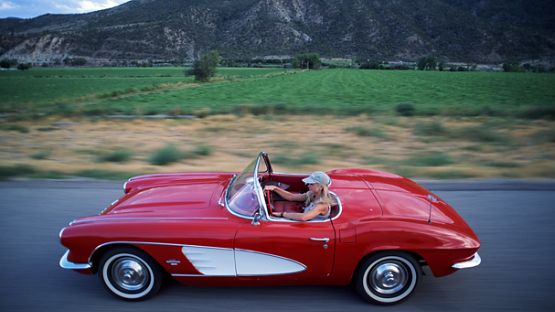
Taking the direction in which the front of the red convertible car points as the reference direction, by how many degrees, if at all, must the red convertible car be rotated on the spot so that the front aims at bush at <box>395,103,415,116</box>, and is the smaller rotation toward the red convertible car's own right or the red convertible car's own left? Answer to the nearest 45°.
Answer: approximately 90° to the red convertible car's own right

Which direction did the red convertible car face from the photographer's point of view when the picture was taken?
facing to the left of the viewer

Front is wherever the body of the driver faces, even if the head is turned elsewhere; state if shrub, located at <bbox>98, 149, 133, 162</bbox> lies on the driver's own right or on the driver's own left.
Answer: on the driver's own right

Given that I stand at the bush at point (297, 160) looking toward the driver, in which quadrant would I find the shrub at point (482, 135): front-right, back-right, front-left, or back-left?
back-left

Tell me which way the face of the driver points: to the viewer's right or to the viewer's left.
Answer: to the viewer's left

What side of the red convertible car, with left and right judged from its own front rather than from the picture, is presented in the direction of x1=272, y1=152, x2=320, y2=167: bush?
right

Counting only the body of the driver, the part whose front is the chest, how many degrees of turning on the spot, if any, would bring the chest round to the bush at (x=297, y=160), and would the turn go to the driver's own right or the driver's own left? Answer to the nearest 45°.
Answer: approximately 90° to the driver's own right

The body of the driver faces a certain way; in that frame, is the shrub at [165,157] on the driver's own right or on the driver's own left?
on the driver's own right

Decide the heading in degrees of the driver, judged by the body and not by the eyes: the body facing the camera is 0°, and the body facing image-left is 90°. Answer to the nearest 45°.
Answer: approximately 90°
